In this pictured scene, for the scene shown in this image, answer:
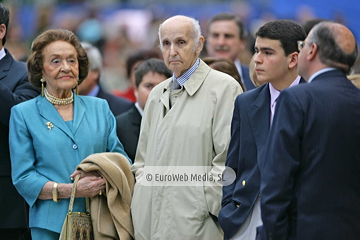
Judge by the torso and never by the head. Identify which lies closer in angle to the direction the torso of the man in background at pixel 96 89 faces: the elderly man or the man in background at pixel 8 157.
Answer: the man in background

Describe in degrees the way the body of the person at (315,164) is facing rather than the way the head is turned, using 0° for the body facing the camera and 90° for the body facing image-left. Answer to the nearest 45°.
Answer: approximately 135°

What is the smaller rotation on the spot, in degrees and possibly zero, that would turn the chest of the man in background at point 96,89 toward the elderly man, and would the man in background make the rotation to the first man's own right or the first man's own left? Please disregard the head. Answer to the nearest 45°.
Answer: approximately 90° to the first man's own left

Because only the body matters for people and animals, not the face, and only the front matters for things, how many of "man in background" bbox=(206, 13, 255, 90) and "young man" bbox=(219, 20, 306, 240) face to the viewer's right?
0

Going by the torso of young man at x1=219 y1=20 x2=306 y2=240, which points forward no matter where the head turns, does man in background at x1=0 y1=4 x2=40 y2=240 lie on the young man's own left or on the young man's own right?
on the young man's own right

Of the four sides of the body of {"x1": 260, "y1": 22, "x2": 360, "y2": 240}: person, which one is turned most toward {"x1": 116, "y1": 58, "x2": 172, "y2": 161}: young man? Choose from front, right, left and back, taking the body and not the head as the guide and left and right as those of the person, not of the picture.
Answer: front

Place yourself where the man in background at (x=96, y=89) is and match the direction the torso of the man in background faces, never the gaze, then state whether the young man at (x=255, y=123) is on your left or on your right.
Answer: on your left

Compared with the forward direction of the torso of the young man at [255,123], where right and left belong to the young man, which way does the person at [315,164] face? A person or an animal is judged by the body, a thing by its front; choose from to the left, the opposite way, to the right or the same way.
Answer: to the right

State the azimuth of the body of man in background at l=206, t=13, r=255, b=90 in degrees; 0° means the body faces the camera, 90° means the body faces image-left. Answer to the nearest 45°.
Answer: approximately 45°
